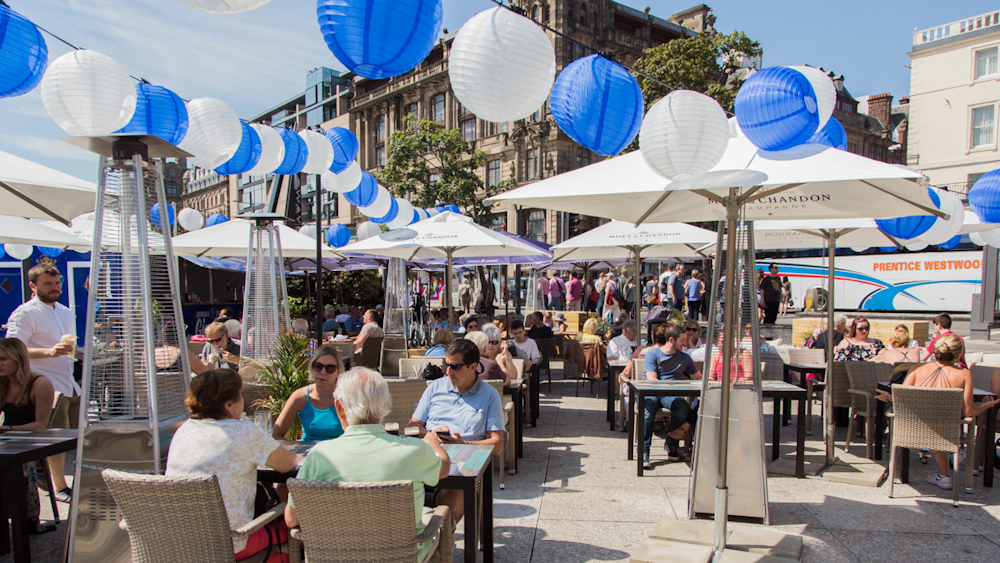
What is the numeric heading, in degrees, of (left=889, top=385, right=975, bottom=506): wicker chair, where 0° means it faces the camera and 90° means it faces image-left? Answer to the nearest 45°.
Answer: approximately 180°

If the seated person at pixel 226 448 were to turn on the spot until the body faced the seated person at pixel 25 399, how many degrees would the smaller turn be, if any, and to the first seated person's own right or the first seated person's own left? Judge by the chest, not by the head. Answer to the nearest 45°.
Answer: approximately 90° to the first seated person's own left

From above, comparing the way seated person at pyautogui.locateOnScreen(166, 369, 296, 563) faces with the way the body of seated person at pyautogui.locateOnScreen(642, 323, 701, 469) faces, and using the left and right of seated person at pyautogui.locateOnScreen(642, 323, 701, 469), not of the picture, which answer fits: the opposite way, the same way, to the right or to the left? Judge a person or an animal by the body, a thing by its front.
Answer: the opposite way

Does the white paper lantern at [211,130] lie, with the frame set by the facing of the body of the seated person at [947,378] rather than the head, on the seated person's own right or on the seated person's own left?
on the seated person's own left
